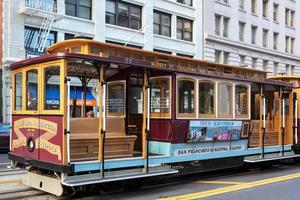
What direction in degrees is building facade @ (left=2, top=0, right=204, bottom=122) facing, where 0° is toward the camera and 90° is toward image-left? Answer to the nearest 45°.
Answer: approximately 315°

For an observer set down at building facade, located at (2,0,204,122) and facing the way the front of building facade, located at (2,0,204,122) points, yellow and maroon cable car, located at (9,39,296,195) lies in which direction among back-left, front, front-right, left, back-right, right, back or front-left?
front-right
